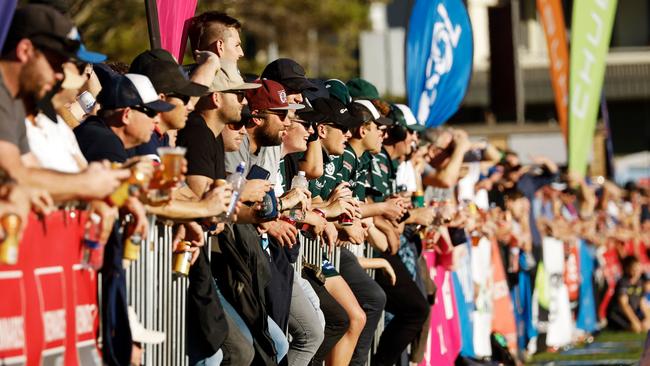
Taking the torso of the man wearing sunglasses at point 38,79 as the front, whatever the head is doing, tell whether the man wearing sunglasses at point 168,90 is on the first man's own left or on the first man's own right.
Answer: on the first man's own left

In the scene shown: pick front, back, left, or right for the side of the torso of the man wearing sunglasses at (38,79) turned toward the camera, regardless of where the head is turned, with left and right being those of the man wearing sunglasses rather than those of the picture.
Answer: right

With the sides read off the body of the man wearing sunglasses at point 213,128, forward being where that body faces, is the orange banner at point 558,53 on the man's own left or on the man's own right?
on the man's own left

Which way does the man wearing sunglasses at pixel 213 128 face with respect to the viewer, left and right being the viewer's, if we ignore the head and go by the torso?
facing to the right of the viewer

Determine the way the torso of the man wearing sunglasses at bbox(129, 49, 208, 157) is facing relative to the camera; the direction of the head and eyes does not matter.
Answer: to the viewer's right

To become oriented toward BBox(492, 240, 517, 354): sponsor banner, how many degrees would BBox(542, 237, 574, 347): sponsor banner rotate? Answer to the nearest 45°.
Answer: approximately 45° to its right

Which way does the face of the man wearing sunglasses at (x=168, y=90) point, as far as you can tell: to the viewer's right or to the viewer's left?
to the viewer's right
